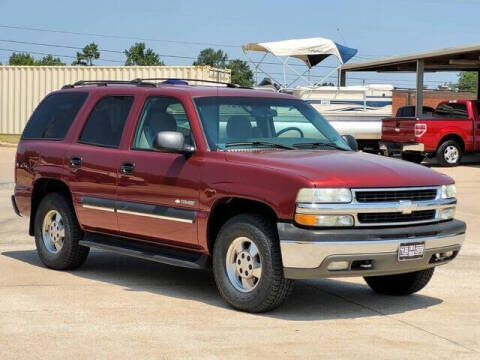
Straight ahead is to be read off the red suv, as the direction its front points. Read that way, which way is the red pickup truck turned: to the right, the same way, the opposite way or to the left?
to the left

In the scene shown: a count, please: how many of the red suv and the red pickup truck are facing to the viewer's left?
0

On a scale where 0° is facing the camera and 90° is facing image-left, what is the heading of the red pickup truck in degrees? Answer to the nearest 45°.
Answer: approximately 225°

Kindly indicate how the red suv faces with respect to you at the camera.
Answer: facing the viewer and to the right of the viewer

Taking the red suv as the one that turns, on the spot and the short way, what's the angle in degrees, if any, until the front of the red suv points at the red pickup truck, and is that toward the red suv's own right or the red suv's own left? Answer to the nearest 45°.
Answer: approximately 135° to the red suv's own left

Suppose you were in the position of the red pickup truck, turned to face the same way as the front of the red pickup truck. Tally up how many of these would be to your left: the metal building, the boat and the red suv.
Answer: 2

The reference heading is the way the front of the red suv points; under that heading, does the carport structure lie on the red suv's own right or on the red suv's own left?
on the red suv's own left

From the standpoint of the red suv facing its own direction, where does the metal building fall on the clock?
The metal building is roughly at 7 o'clock from the red suv.

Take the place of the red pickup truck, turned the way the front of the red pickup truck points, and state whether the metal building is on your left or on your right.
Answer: on your left
